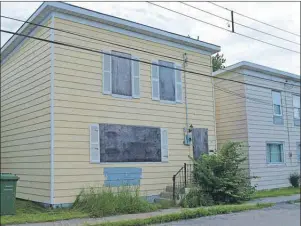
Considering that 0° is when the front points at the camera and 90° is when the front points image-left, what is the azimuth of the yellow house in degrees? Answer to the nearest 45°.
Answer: approximately 315°

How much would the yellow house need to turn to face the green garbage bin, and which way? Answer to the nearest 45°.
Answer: approximately 90° to its right

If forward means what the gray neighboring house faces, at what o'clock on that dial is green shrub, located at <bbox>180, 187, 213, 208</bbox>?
The green shrub is roughly at 2 o'clock from the gray neighboring house.

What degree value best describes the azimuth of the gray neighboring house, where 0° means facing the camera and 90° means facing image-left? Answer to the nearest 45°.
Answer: approximately 315°
